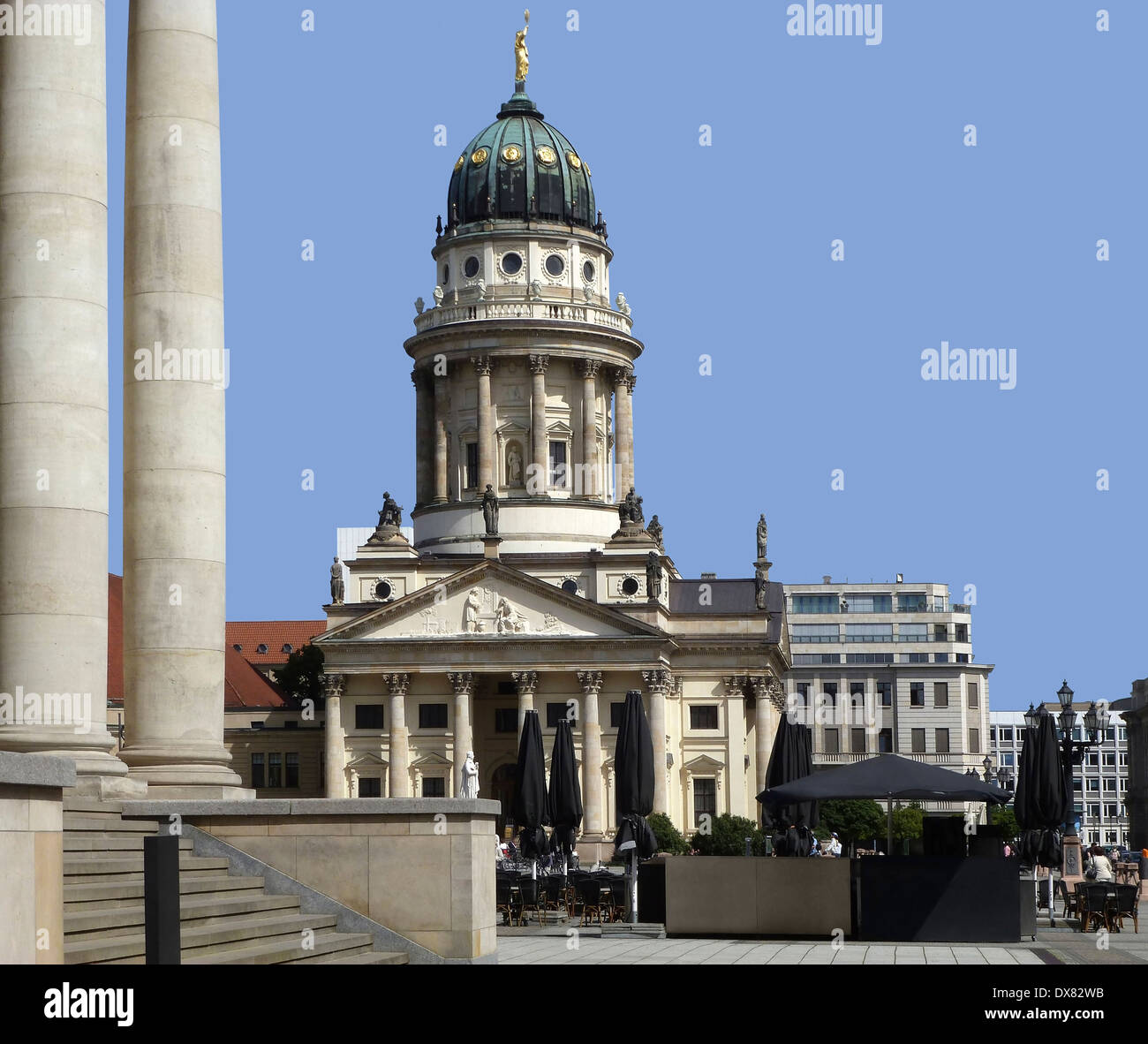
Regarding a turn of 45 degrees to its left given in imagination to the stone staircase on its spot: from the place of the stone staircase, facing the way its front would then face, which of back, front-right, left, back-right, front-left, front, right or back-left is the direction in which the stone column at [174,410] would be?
left

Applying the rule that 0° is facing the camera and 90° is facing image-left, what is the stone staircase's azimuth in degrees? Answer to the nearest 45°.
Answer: approximately 315°

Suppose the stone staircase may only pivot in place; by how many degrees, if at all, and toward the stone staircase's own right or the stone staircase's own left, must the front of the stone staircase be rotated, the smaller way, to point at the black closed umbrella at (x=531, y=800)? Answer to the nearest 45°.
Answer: approximately 135° to the stone staircase's own left

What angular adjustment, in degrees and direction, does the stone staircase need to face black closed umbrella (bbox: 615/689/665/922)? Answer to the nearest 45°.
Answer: approximately 135° to its left

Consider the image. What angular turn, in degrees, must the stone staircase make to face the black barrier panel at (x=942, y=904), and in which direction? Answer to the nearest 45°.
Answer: approximately 90° to its left

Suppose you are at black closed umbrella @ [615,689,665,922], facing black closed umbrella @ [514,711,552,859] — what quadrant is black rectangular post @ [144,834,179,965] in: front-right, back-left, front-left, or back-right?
back-left

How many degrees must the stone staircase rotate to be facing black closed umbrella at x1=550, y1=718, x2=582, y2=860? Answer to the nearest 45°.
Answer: approximately 135° to its left
